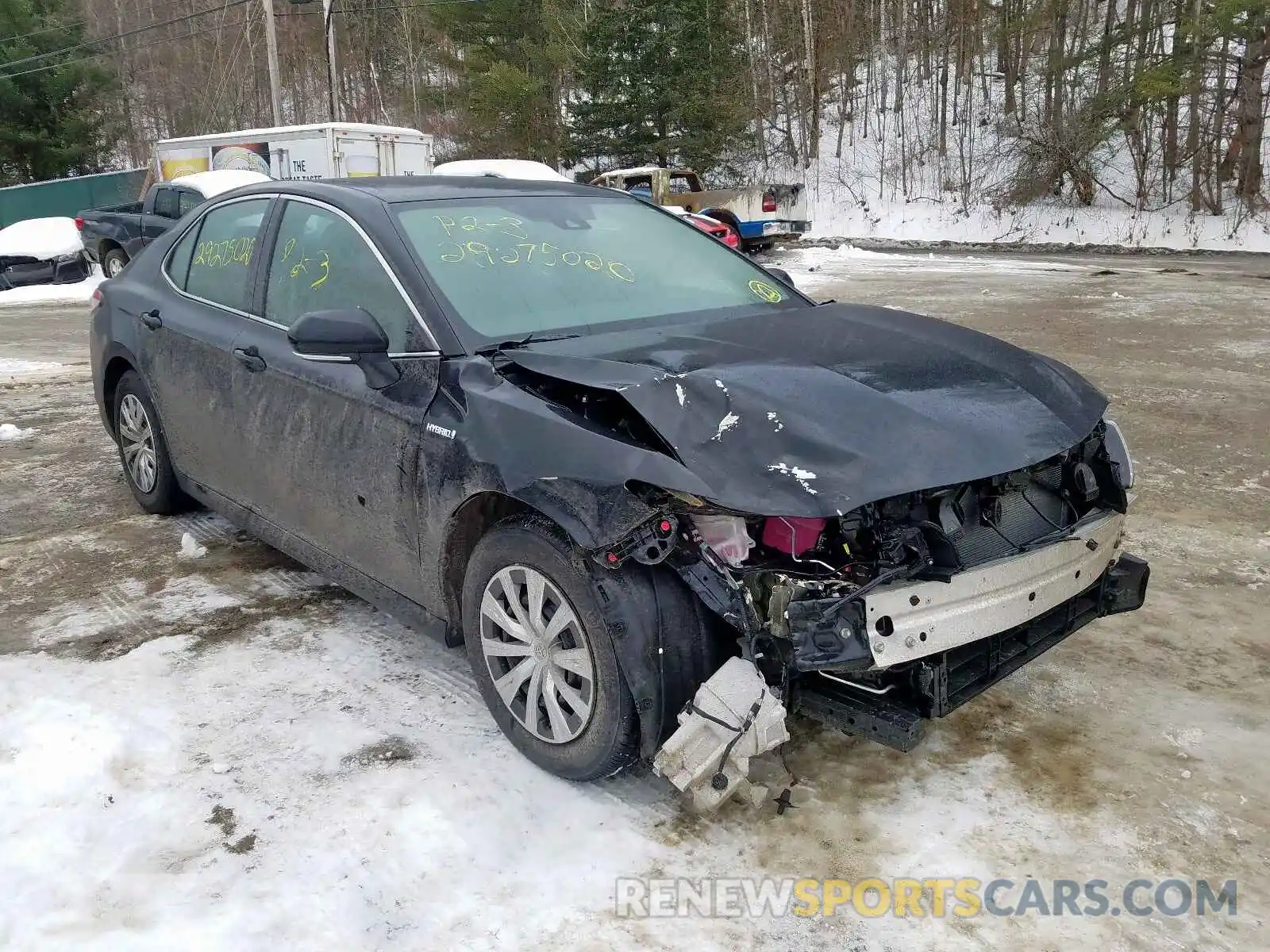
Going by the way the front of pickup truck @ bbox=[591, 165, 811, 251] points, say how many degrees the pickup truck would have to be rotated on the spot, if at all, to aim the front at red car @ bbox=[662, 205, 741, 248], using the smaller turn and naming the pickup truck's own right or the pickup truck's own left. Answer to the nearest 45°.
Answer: approximately 135° to the pickup truck's own left

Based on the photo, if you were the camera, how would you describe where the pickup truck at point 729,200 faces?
facing away from the viewer and to the left of the viewer

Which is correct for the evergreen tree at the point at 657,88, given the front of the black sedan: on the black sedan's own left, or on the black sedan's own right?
on the black sedan's own left

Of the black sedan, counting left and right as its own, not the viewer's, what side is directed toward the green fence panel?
back

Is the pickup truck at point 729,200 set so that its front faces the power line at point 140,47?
yes

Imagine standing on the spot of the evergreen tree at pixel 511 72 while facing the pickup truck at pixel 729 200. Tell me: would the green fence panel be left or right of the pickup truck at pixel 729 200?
right

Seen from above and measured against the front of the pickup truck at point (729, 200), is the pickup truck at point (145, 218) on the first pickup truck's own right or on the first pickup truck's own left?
on the first pickup truck's own left
